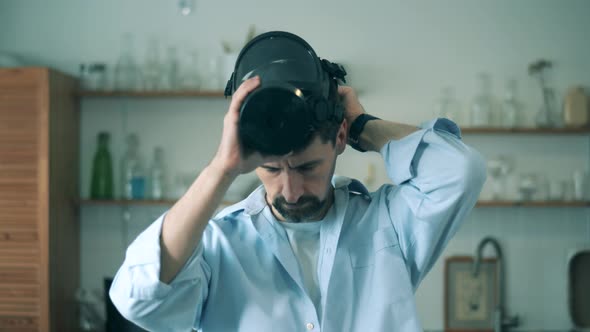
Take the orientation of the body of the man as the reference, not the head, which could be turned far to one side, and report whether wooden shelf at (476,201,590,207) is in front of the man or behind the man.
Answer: behind

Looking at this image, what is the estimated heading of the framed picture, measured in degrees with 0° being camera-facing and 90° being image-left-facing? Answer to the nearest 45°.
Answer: approximately 0°

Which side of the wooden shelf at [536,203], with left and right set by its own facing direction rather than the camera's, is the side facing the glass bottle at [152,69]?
right
